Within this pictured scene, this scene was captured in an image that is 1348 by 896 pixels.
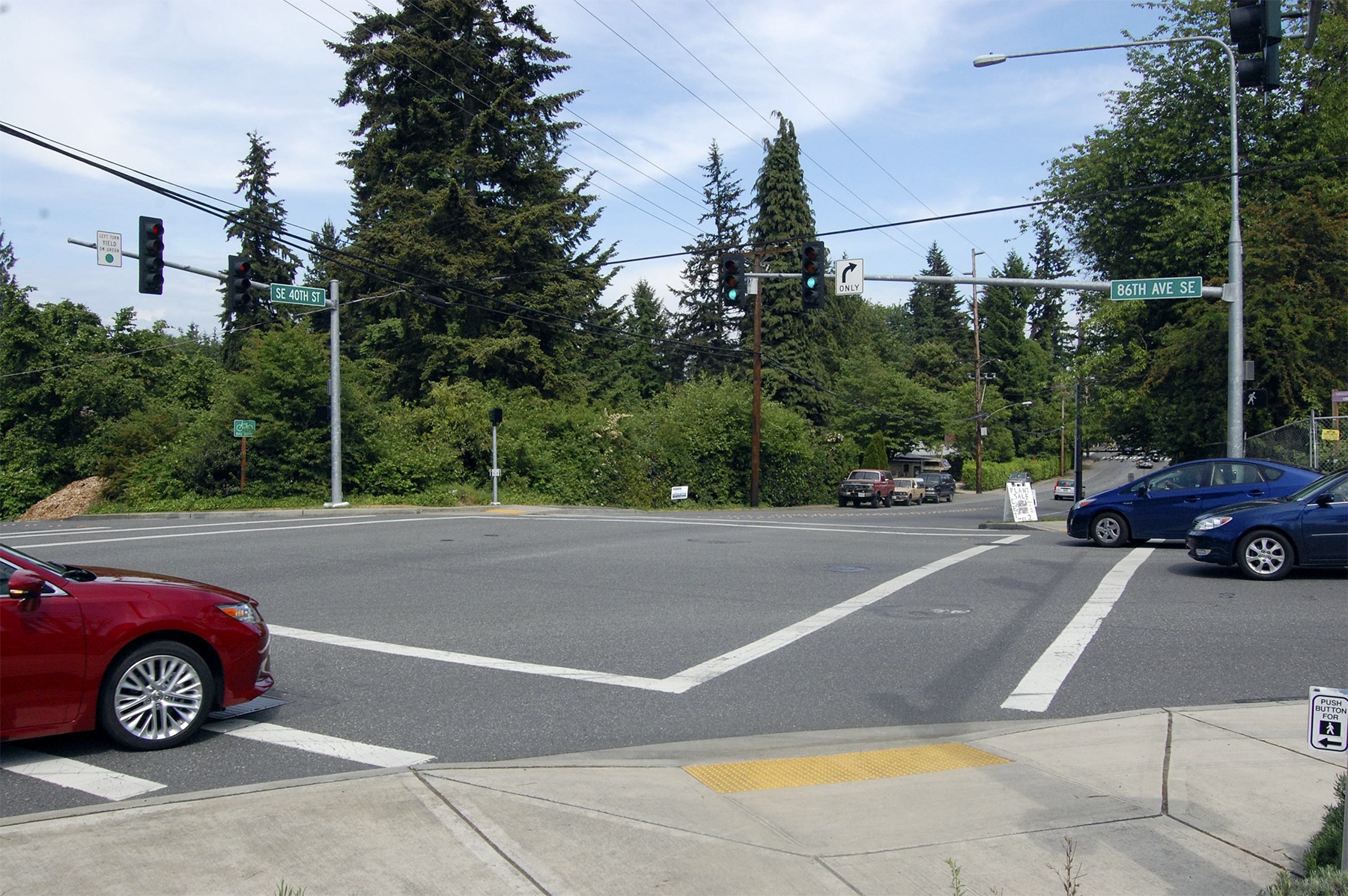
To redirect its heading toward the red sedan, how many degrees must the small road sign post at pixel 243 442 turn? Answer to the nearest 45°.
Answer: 0° — it already faces it

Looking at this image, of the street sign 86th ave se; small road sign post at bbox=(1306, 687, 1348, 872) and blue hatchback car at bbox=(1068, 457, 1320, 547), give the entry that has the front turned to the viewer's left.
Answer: the blue hatchback car

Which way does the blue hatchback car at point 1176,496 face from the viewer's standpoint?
to the viewer's left

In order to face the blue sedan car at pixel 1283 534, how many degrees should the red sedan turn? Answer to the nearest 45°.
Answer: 0° — it already faces it

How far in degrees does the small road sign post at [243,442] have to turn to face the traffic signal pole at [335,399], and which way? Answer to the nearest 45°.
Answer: approximately 45° to its left

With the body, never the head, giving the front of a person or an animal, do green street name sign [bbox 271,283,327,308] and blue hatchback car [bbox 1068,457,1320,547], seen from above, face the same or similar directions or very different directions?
very different directions

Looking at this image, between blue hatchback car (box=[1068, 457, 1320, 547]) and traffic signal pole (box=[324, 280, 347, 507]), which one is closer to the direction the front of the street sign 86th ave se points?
the blue hatchback car

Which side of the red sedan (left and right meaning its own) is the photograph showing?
right
